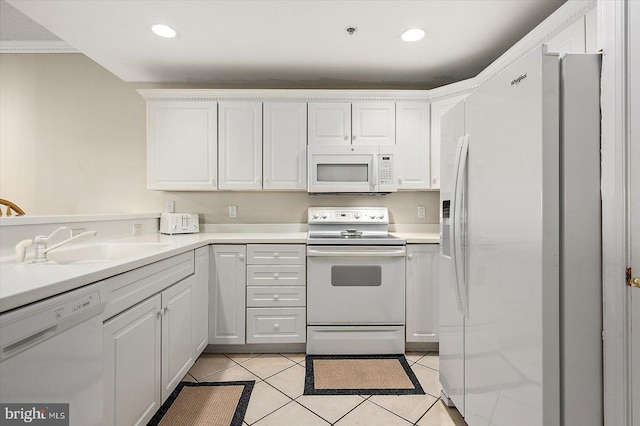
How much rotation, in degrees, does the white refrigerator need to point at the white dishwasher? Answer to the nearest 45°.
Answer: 0° — it already faces it

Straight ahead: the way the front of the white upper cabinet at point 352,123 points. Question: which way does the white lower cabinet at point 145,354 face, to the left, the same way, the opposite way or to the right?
to the left

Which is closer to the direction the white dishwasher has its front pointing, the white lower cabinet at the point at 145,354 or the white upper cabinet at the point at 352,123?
the white upper cabinet

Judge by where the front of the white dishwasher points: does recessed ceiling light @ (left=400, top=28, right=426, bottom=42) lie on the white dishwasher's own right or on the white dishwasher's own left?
on the white dishwasher's own left
